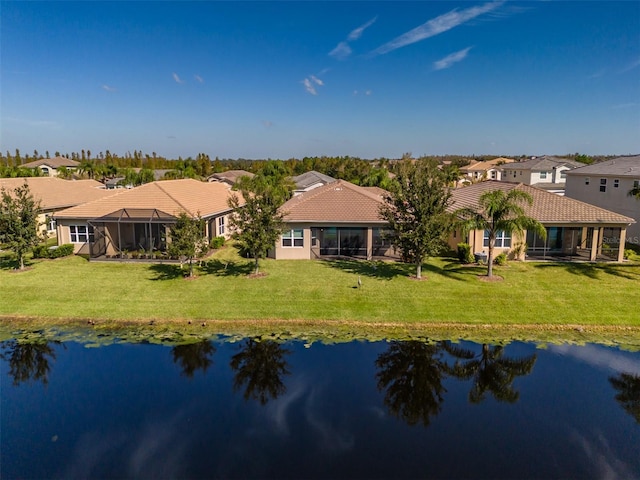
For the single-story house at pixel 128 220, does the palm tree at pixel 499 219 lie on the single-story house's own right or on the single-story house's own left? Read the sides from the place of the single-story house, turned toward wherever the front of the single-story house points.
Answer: on the single-story house's own right

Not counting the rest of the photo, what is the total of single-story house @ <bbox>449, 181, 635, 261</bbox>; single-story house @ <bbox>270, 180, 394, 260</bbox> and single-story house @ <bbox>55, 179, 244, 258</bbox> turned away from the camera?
3

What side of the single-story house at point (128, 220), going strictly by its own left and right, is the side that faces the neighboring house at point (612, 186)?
right

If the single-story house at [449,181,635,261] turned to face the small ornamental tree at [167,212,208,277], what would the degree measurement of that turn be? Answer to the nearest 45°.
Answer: approximately 135° to its left

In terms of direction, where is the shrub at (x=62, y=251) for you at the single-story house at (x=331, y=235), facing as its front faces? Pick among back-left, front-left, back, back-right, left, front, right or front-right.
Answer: left

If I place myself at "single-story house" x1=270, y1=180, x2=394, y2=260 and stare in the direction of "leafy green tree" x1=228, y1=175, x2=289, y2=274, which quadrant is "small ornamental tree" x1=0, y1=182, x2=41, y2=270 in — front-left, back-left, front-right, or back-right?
front-right

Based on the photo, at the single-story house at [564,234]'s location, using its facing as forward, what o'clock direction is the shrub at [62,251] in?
The shrub is roughly at 8 o'clock from the single-story house.

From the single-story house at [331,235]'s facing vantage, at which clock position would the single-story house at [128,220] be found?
the single-story house at [128,220] is roughly at 9 o'clock from the single-story house at [331,235].

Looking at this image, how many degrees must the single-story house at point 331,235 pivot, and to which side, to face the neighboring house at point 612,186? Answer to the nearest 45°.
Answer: approximately 90° to its right

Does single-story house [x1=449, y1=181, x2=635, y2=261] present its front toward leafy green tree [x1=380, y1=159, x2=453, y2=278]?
no

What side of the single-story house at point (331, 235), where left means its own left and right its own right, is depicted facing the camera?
back

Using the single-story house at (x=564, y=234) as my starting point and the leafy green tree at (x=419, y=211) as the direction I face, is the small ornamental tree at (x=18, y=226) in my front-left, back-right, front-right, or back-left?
front-right

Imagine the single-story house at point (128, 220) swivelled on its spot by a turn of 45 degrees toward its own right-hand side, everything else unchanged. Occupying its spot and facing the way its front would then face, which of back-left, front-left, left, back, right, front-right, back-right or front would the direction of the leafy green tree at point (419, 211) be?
right

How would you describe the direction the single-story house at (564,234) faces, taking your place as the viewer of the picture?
facing away from the viewer

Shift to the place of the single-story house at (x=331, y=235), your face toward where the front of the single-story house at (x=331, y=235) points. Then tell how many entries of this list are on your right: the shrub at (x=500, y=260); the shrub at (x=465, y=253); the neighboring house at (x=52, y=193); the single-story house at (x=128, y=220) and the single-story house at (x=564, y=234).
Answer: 3

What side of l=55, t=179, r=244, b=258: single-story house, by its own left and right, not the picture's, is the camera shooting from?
back
